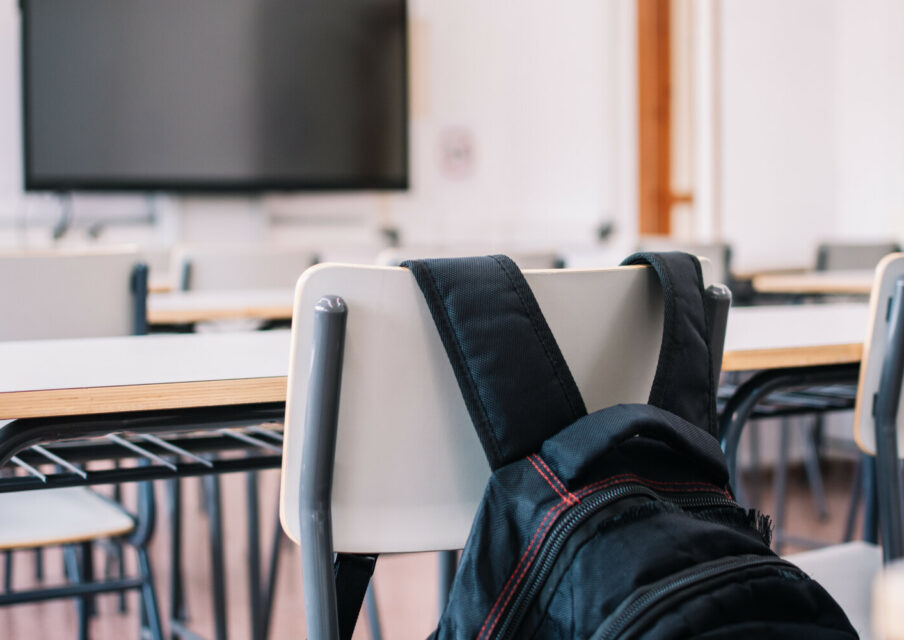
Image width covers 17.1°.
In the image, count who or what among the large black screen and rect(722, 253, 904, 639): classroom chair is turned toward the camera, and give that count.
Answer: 1

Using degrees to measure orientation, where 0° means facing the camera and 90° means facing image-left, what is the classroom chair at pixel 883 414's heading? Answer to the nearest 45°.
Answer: approximately 135°

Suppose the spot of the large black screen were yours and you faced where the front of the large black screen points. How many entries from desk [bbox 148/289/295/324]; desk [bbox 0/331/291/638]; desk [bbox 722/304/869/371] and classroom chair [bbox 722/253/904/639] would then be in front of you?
4

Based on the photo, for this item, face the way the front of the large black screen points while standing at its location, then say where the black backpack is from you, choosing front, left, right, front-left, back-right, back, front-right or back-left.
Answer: front

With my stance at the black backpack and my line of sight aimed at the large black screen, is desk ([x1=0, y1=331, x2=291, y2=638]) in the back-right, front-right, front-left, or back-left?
front-left

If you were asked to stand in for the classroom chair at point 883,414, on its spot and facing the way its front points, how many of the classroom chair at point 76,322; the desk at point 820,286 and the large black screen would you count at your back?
0

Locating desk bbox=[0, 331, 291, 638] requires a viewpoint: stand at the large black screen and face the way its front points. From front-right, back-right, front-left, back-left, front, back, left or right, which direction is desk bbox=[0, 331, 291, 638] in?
front

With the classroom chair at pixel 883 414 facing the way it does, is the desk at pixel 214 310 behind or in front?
in front

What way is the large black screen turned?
toward the camera

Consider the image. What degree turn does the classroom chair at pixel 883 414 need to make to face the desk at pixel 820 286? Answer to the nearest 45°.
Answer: approximately 45° to its right

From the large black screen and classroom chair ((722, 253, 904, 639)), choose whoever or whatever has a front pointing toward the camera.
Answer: the large black screen

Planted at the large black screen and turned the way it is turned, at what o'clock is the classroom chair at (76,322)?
The classroom chair is roughly at 12 o'clock from the large black screen.

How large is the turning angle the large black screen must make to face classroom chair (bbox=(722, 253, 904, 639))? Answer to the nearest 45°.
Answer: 0° — it already faces it

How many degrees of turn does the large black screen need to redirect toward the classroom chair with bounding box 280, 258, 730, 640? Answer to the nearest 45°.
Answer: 0° — it already faces it
